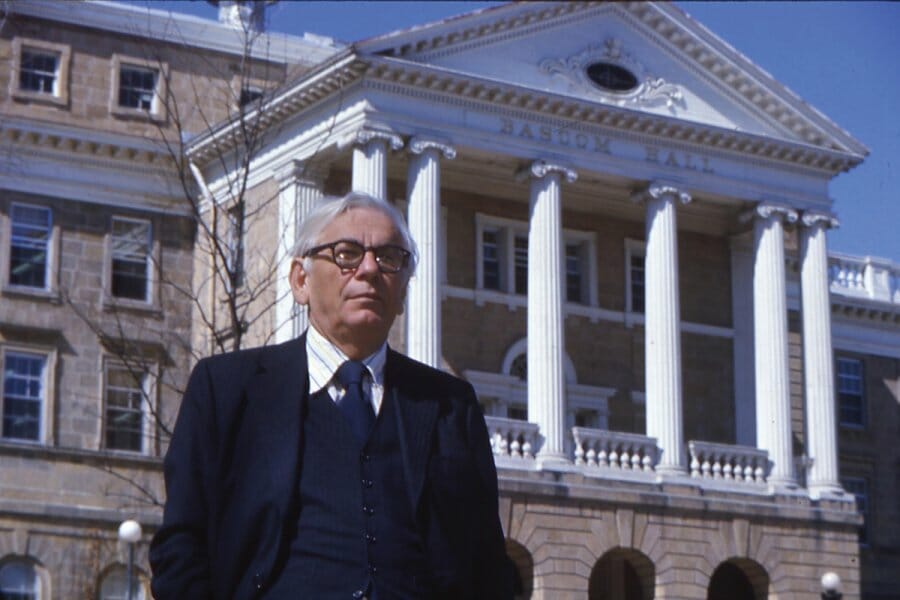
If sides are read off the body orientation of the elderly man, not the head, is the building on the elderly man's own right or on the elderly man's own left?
on the elderly man's own left

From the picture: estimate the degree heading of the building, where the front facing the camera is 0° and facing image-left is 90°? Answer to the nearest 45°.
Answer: approximately 315°

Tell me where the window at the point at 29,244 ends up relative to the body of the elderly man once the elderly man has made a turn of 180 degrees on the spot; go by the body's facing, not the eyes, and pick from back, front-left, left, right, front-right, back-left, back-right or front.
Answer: front-right

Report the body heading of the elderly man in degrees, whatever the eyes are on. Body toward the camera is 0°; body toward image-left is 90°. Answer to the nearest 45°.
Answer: approximately 315°

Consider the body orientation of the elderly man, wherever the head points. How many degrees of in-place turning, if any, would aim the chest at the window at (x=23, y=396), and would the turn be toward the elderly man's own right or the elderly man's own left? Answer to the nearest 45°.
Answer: approximately 135° to the elderly man's own left
